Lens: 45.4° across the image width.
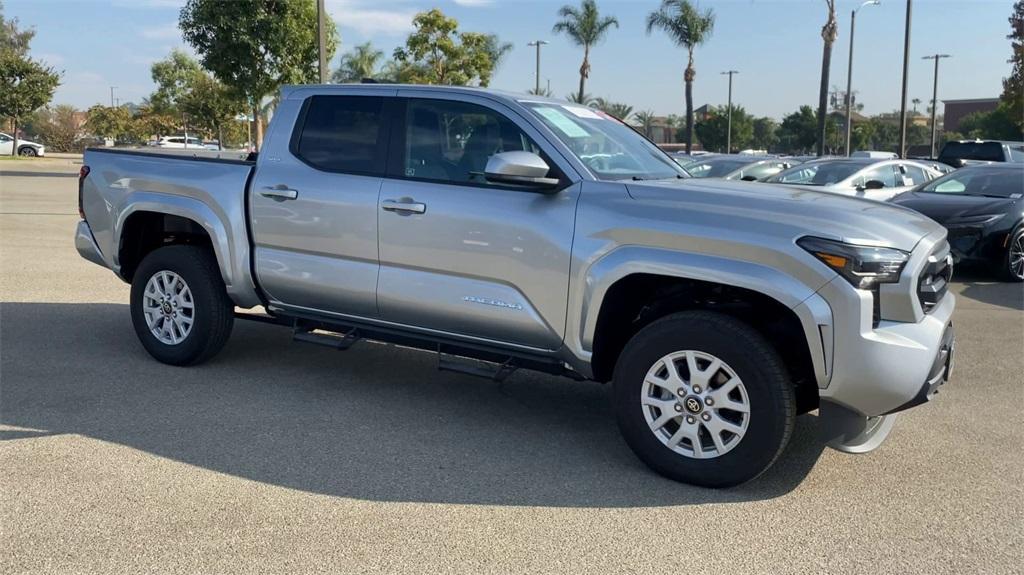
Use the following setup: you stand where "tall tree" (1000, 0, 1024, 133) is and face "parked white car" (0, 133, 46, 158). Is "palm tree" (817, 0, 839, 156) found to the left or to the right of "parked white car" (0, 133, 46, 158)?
left

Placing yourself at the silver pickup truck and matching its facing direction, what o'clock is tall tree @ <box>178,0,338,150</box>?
The tall tree is roughly at 7 o'clock from the silver pickup truck.

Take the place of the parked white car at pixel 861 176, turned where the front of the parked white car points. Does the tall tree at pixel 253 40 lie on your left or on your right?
on your right

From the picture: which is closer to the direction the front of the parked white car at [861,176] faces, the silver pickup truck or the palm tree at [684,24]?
the silver pickup truck

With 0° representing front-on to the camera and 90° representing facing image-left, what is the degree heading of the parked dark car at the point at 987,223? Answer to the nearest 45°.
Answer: approximately 45°

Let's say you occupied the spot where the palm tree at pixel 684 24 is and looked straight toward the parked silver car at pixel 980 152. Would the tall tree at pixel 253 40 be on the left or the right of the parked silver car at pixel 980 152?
right

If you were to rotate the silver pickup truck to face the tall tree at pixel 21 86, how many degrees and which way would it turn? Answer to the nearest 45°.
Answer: approximately 180°

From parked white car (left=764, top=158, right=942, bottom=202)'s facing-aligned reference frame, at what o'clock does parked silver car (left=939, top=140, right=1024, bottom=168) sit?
The parked silver car is roughly at 5 o'clock from the parked white car.
